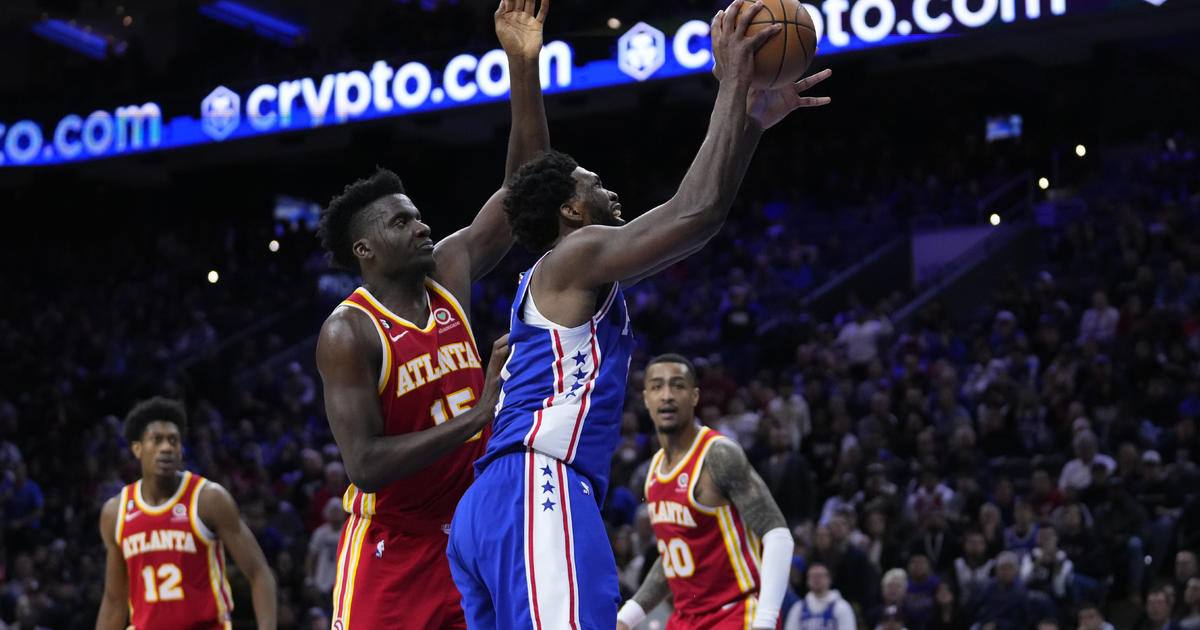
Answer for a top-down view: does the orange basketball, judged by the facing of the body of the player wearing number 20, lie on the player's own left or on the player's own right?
on the player's own left

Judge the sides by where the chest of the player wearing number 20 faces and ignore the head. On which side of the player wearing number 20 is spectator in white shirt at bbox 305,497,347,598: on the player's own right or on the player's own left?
on the player's own right

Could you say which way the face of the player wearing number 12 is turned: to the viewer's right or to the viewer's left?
to the viewer's right

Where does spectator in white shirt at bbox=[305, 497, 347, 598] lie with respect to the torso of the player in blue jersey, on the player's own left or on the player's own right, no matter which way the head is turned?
on the player's own left

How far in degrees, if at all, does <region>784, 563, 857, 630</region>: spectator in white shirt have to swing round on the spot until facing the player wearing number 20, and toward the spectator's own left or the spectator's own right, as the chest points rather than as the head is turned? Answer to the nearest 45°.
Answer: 0° — they already face them

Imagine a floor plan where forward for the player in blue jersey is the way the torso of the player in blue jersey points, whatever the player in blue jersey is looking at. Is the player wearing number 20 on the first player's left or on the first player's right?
on the first player's left

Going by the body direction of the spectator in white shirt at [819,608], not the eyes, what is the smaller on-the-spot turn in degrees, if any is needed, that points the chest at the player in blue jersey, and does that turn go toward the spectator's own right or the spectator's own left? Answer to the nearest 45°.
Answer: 0° — they already face them

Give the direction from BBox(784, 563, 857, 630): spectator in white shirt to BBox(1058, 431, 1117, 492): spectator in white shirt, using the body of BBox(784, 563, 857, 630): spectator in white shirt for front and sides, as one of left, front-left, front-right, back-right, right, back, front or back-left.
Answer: back-left

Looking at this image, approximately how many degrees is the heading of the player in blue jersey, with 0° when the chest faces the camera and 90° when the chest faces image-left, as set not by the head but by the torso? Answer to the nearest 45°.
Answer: approximately 270°

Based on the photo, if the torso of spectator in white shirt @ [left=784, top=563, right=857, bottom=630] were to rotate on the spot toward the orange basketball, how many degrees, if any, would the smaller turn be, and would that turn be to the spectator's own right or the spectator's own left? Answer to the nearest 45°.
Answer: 0° — they already face it
